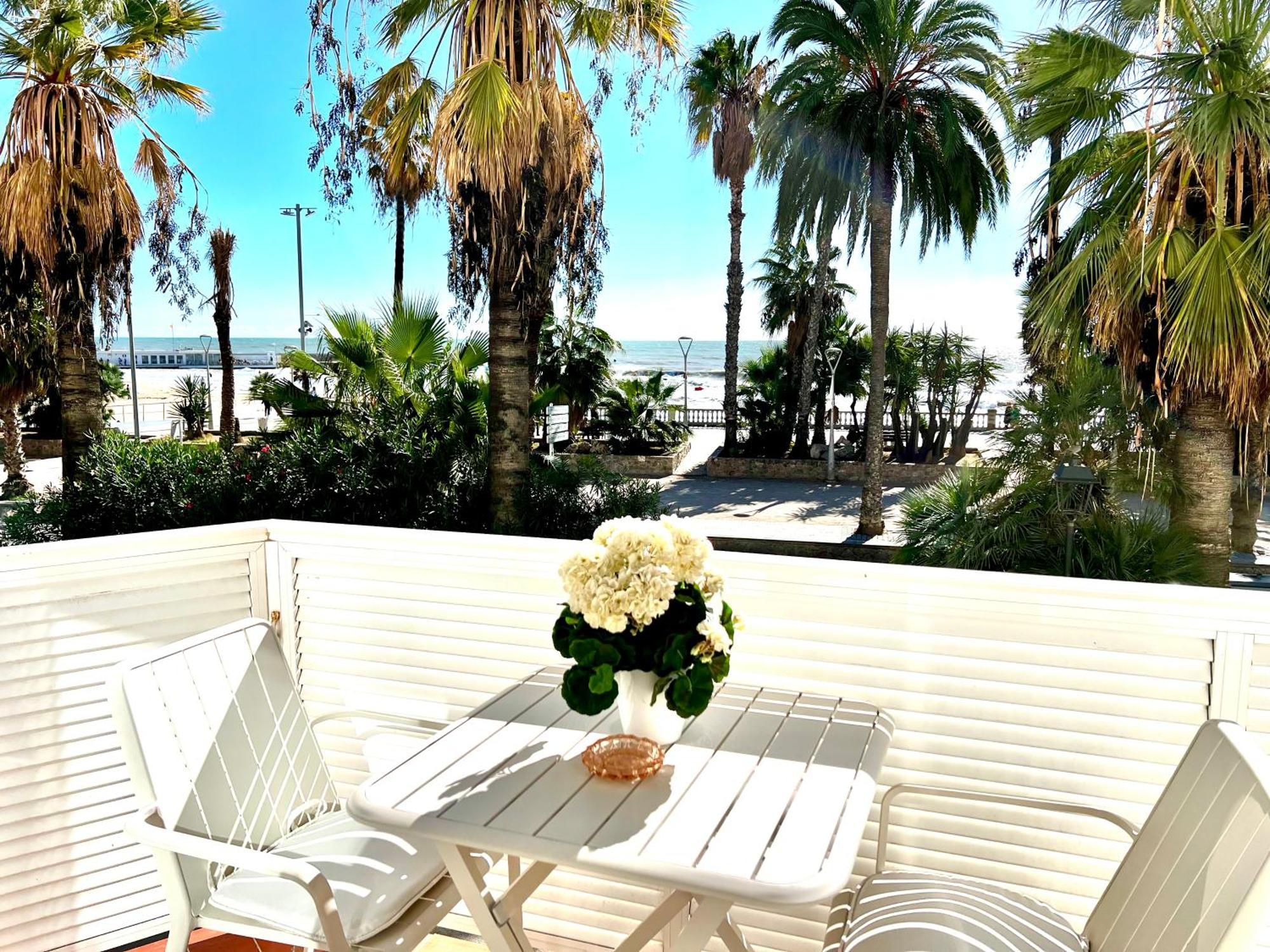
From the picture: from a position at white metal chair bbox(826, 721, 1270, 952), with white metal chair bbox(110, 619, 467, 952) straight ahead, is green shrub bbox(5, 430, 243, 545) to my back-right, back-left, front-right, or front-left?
front-right

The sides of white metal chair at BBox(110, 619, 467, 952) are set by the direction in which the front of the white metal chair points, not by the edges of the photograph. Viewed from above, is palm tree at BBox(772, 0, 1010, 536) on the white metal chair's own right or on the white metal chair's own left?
on the white metal chair's own left

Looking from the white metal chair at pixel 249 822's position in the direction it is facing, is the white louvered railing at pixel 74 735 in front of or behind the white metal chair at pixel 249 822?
behind

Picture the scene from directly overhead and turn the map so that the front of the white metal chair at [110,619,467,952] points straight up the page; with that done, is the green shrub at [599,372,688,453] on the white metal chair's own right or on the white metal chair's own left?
on the white metal chair's own left

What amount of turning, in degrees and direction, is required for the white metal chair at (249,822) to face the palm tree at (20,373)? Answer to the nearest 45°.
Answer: approximately 135° to its left

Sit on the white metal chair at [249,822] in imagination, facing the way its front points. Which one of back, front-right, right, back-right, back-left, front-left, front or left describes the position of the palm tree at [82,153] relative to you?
back-left

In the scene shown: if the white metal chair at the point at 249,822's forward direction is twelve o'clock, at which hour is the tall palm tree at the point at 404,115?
The tall palm tree is roughly at 8 o'clock from the white metal chair.

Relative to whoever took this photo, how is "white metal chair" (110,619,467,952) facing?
facing the viewer and to the right of the viewer

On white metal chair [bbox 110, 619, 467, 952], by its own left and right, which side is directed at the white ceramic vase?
front

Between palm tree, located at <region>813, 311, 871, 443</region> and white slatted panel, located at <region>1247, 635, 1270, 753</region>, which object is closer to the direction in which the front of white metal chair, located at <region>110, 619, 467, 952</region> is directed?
the white slatted panel

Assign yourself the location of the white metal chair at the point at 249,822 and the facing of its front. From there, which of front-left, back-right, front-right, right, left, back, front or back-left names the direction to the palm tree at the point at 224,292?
back-left

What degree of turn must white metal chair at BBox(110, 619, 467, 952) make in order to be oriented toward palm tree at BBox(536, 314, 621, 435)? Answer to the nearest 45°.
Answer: approximately 135° to its left

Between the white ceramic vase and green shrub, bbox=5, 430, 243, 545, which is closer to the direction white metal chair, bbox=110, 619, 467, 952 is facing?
the white ceramic vase

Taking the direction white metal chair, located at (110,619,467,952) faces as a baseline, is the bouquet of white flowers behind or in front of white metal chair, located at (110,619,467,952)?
in front

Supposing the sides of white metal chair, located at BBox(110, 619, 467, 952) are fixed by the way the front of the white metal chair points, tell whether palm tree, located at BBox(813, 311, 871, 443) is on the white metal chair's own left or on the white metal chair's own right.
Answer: on the white metal chair's own left

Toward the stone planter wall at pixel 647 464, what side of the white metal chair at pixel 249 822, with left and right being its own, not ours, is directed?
left
